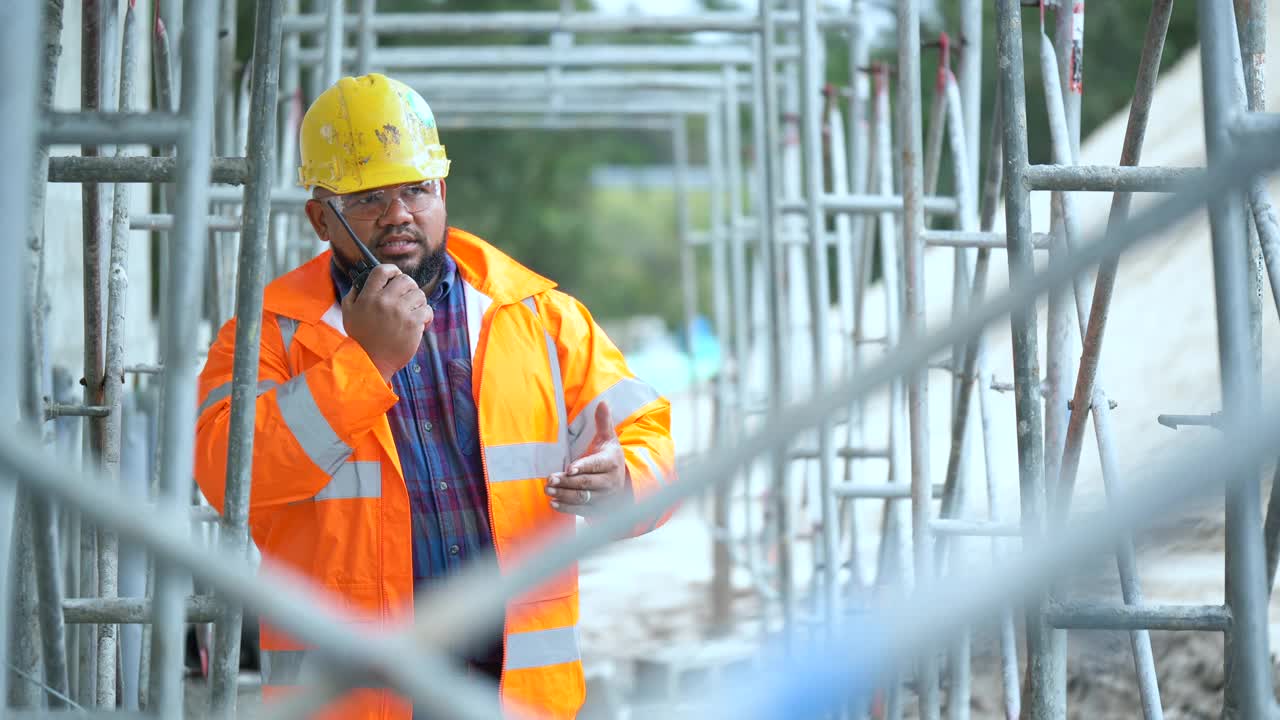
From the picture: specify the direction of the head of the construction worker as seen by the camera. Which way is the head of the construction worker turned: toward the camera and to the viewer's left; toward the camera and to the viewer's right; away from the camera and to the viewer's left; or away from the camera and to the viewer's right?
toward the camera and to the viewer's right

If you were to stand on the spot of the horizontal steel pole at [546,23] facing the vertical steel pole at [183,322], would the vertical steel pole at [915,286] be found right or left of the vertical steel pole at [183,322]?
left

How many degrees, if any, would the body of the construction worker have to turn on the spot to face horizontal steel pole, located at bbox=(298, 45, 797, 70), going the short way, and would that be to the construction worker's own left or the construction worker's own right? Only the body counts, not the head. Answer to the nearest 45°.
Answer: approximately 180°

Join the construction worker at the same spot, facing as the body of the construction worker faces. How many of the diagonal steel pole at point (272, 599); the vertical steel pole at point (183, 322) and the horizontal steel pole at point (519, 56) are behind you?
1

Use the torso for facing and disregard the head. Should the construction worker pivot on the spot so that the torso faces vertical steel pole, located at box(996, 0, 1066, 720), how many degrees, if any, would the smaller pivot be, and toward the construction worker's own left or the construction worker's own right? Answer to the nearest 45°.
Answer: approximately 45° to the construction worker's own left

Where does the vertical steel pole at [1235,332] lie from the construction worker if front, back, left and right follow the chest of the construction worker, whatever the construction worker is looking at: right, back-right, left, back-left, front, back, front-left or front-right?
front-left

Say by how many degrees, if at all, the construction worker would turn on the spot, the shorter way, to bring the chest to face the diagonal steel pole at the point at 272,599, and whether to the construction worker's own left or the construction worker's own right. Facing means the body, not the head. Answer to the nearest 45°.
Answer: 0° — they already face it

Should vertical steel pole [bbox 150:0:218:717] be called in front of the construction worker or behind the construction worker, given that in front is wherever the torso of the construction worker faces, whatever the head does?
in front

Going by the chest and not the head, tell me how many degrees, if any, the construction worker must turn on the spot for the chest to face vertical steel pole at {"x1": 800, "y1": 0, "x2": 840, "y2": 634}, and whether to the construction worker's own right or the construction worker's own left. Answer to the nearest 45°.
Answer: approximately 135° to the construction worker's own left

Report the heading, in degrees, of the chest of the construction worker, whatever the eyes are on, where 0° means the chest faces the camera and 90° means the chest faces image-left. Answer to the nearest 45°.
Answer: approximately 0°

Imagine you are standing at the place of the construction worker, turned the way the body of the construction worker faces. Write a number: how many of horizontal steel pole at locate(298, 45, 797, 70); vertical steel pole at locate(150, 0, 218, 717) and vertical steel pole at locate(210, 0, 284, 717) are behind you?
1
